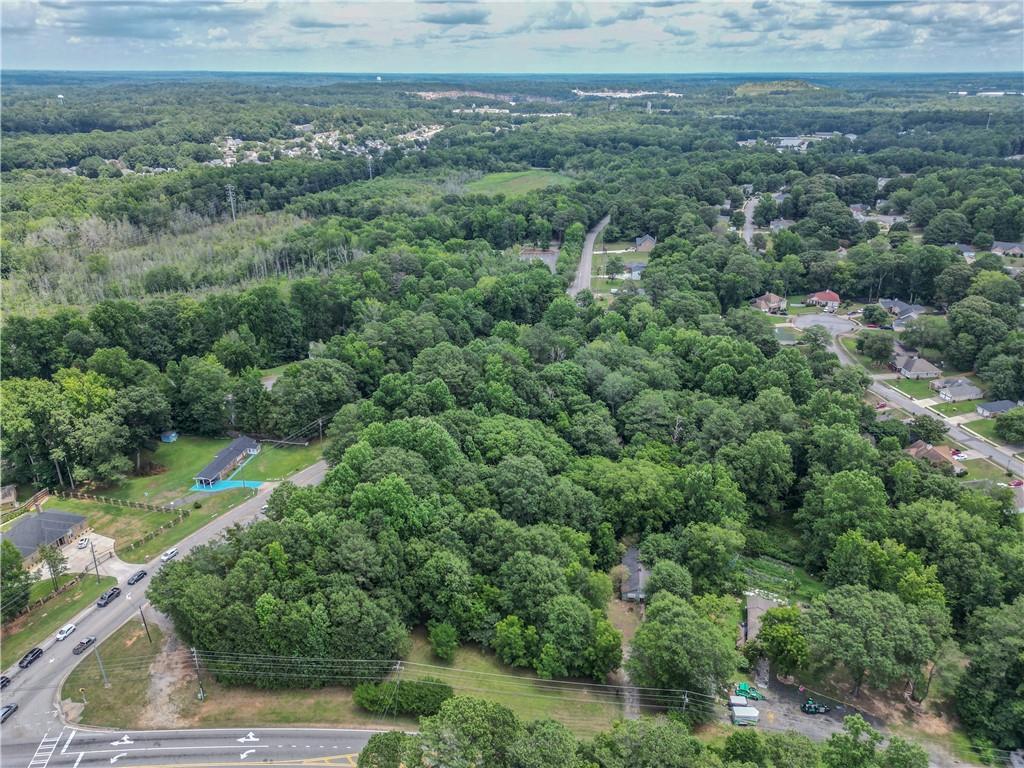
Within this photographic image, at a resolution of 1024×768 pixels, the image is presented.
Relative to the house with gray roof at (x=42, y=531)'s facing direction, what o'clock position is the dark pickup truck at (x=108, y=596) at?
The dark pickup truck is roughly at 1 o'clock from the house with gray roof.

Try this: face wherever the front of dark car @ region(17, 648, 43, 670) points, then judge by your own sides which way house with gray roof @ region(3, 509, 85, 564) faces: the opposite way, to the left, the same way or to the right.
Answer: to the left

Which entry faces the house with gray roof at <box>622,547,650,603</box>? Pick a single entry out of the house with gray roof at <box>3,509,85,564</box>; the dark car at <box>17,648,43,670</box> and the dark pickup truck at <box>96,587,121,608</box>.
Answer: the house with gray roof at <box>3,509,85,564</box>

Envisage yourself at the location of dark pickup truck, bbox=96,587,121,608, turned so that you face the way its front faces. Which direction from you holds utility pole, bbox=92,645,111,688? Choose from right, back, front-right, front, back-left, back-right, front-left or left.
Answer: front-left

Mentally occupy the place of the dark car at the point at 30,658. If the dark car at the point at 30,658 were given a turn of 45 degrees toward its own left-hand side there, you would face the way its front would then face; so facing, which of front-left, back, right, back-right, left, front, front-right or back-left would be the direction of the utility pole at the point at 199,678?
front-left

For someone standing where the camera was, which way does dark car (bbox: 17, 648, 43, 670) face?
facing the viewer and to the left of the viewer

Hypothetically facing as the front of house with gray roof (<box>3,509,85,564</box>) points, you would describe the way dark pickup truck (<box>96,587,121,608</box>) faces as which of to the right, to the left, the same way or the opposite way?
to the right

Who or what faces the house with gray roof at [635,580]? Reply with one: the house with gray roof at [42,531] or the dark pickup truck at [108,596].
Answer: the house with gray roof at [42,531]

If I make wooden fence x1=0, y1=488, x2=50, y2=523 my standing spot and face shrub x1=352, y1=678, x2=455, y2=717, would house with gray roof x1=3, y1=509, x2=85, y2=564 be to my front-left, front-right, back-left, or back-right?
front-right

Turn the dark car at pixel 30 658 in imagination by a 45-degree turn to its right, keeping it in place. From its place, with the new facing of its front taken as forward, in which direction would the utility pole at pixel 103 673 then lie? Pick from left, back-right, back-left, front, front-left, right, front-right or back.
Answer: back-left

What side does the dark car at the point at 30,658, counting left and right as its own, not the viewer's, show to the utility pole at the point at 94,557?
back

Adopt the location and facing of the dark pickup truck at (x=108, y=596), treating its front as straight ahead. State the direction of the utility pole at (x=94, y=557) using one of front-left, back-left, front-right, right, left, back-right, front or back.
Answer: back-right

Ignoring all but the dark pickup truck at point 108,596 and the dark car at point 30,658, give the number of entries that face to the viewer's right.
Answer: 0

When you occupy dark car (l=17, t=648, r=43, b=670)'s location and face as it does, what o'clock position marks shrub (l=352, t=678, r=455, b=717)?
The shrub is roughly at 9 o'clock from the dark car.

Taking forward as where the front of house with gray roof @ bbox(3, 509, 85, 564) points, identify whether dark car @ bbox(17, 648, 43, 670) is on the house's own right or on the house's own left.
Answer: on the house's own right

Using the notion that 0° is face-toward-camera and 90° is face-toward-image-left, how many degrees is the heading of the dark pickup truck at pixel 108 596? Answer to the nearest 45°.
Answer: approximately 45°

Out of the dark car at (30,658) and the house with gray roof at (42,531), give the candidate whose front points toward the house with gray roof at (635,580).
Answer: the house with gray roof at (42,531)

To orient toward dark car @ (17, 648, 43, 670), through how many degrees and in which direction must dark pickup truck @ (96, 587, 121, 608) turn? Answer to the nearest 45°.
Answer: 0° — it already faces it

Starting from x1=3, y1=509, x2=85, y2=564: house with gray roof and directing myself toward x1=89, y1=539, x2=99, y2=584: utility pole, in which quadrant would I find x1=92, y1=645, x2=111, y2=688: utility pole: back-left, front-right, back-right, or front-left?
front-right

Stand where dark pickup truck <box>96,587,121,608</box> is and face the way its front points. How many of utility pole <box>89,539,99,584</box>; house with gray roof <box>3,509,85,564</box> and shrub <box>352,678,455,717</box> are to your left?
1
